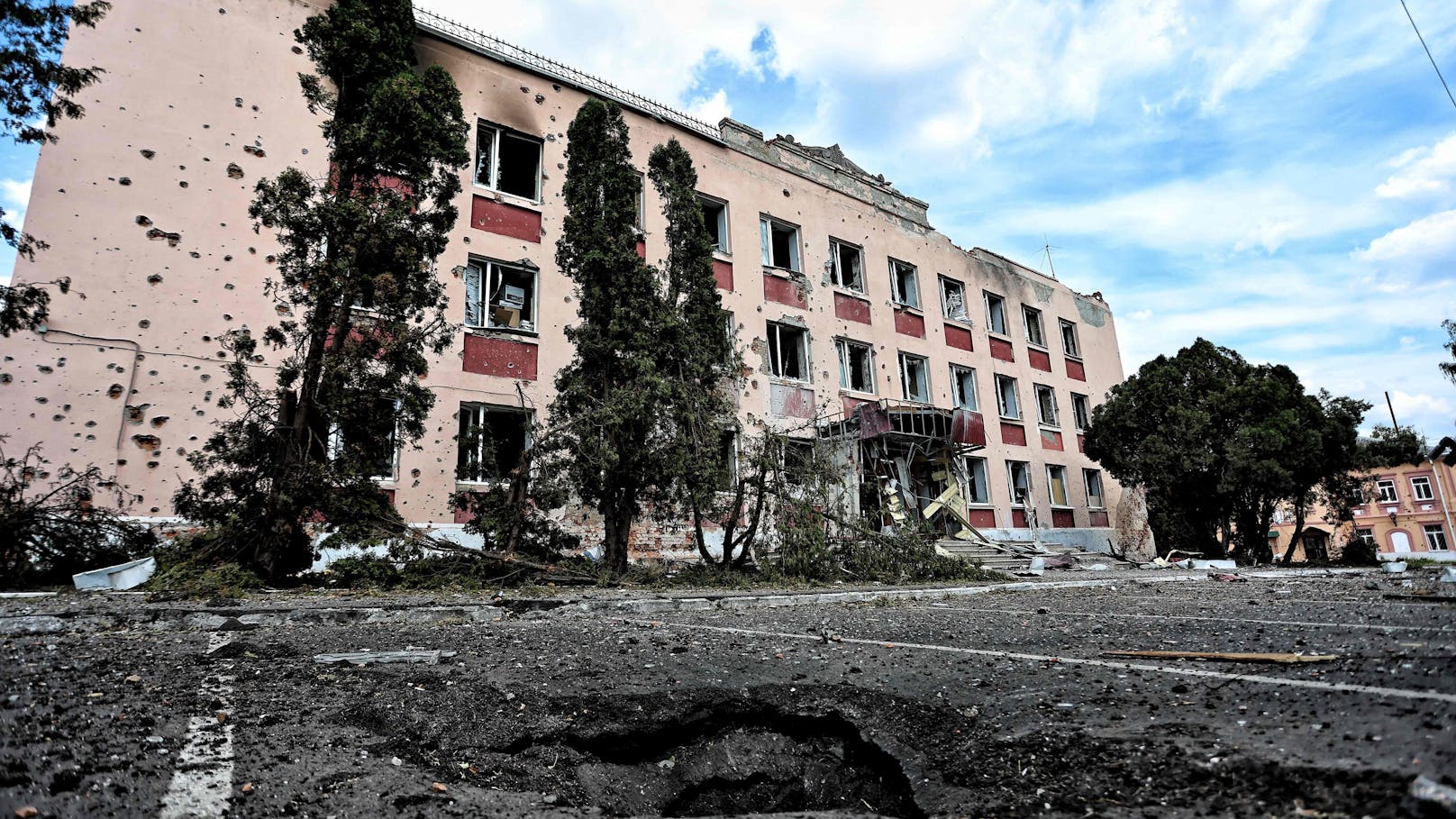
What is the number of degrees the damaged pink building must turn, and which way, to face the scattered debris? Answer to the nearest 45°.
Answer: approximately 45° to its right

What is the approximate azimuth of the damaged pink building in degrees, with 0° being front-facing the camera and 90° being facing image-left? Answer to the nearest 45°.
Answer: approximately 315°

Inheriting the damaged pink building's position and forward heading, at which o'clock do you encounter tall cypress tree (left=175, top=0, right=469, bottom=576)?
The tall cypress tree is roughly at 2 o'clock from the damaged pink building.
